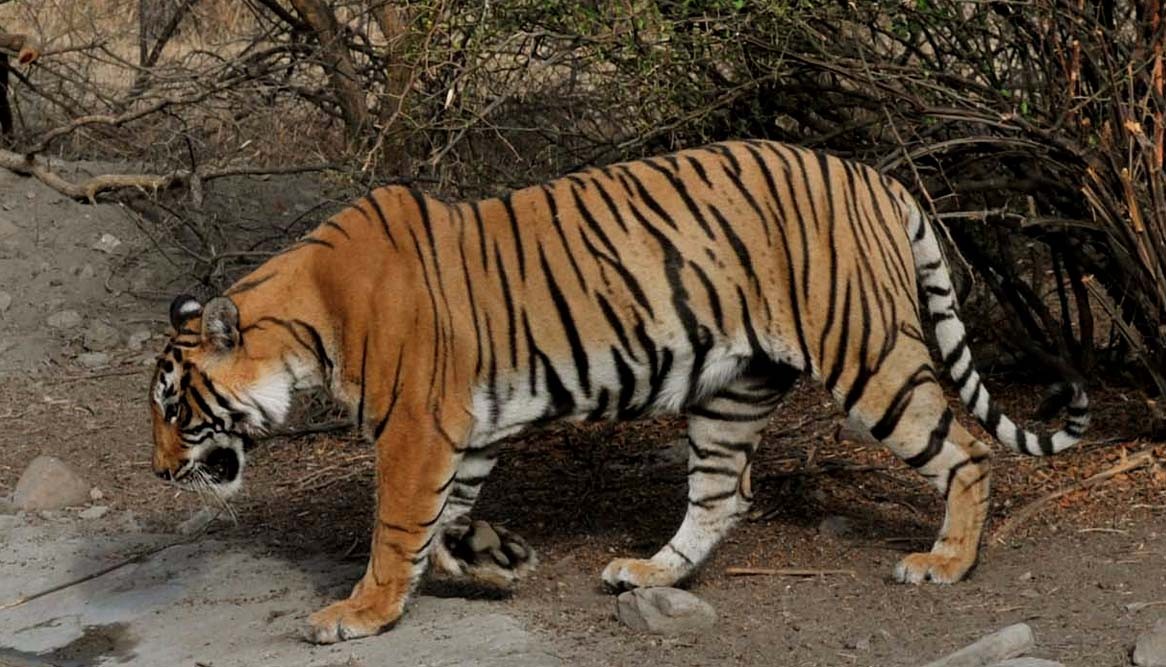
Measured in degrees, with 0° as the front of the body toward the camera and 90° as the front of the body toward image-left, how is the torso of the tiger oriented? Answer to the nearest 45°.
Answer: approximately 90°

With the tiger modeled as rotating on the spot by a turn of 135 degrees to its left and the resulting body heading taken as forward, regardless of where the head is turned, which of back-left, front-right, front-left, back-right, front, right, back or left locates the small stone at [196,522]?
back

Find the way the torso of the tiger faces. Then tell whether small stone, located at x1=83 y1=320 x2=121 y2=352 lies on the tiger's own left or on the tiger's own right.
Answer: on the tiger's own right

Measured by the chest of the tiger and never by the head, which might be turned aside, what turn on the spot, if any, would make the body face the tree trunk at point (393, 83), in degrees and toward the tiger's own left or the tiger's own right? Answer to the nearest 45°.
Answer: approximately 90° to the tiger's own right

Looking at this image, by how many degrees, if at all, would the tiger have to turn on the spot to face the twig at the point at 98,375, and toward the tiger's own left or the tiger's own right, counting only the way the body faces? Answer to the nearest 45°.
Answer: approximately 45° to the tiger's own right

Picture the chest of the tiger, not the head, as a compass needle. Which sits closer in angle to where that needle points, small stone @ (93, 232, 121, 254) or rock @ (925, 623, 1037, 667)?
the small stone

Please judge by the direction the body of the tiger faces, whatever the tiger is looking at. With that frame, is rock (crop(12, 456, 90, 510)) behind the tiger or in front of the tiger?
in front

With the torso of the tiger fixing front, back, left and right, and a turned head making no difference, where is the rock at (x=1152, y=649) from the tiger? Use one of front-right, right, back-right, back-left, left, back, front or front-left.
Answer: back-left

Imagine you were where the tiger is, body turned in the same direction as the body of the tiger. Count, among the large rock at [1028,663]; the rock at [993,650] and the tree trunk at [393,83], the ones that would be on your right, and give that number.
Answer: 1

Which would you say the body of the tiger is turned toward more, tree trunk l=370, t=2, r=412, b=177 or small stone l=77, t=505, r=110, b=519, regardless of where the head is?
the small stone

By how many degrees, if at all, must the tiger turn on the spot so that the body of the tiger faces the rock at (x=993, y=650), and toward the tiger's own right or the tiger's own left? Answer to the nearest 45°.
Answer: approximately 135° to the tiger's own left
